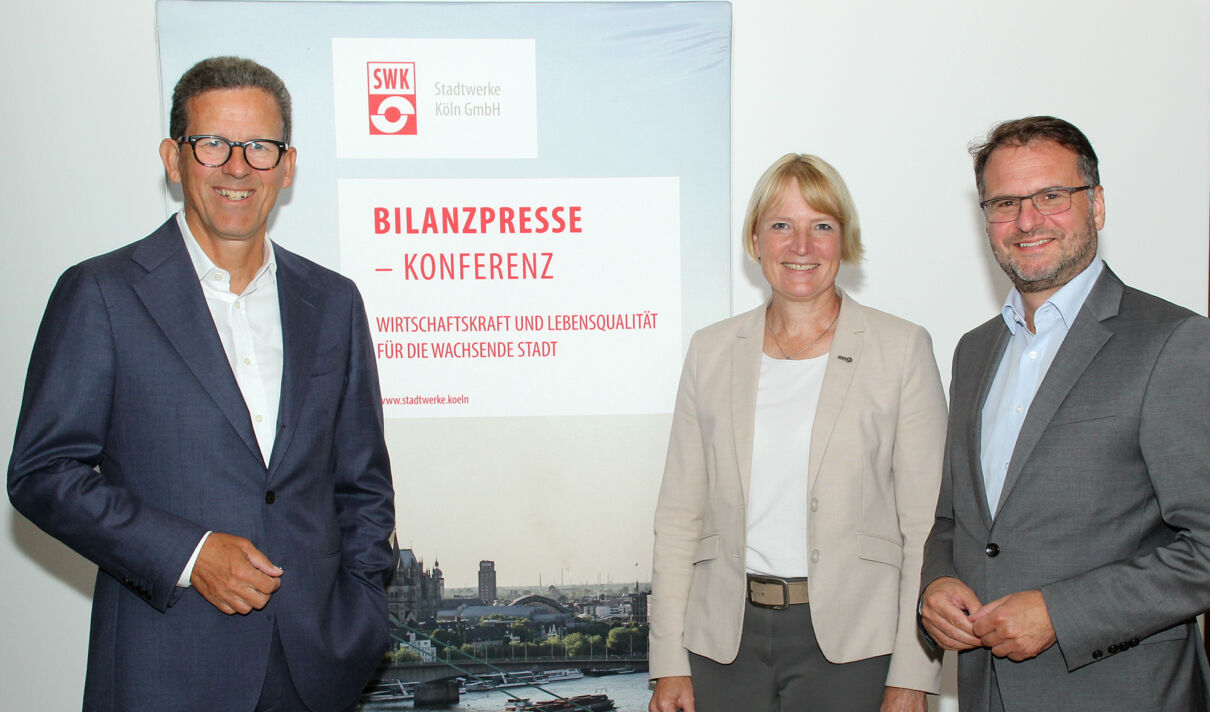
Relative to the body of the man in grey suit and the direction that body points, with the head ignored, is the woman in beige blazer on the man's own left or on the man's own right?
on the man's own right

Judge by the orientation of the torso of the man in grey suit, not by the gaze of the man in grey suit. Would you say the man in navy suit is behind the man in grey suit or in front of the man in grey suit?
in front

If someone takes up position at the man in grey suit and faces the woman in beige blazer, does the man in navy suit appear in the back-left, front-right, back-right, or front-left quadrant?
front-left

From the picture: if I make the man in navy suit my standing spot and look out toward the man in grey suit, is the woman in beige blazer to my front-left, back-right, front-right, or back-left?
front-left

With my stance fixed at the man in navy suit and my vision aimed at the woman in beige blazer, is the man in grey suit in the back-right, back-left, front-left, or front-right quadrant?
front-right

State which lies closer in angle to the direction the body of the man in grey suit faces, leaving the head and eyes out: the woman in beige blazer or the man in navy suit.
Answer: the man in navy suit

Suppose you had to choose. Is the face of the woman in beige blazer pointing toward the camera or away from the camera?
toward the camera

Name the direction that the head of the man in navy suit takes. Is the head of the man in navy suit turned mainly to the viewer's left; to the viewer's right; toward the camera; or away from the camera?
toward the camera

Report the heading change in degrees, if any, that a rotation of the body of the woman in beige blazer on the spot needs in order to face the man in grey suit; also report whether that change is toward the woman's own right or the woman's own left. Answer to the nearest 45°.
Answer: approximately 45° to the woman's own left

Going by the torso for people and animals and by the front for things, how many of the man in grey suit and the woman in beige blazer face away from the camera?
0

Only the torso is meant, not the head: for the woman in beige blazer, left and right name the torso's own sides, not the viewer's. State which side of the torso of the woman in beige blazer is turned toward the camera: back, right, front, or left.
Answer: front

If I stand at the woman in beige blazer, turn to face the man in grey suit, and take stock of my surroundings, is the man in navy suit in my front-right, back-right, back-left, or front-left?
back-right

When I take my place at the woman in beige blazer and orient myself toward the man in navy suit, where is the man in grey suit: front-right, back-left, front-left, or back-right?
back-left

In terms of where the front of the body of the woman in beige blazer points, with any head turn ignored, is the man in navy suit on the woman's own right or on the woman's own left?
on the woman's own right
